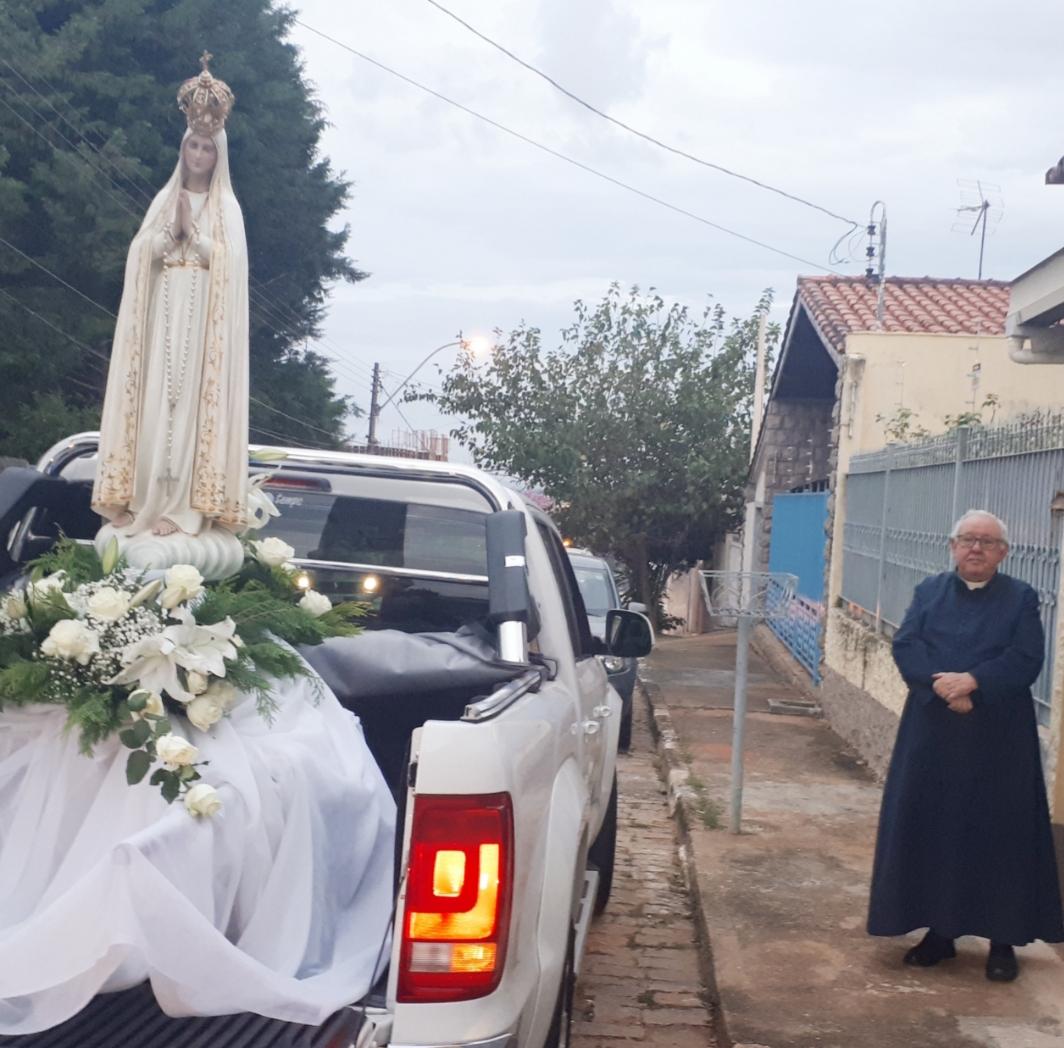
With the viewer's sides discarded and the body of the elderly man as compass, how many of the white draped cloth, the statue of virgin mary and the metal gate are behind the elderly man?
1

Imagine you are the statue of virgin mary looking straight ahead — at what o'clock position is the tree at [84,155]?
The tree is roughly at 6 o'clock from the statue of virgin mary.

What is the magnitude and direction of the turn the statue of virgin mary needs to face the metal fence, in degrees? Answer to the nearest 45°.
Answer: approximately 135° to its left

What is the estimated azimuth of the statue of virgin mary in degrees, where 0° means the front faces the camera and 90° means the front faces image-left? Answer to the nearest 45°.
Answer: approximately 0°

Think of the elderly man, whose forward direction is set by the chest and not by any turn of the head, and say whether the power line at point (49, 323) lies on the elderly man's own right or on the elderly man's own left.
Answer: on the elderly man's own right

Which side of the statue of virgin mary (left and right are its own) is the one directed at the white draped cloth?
front

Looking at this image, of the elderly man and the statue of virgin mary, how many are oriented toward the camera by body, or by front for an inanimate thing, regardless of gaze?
2

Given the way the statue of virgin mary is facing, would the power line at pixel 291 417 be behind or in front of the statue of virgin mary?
behind

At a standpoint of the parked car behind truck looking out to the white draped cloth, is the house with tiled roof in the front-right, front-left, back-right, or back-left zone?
back-left

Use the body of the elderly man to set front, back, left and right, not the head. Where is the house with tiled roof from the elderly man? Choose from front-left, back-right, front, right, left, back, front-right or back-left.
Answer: back

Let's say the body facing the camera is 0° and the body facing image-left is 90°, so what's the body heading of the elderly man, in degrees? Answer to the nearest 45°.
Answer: approximately 0°

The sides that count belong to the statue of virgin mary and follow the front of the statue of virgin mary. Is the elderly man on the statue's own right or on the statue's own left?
on the statue's own left
